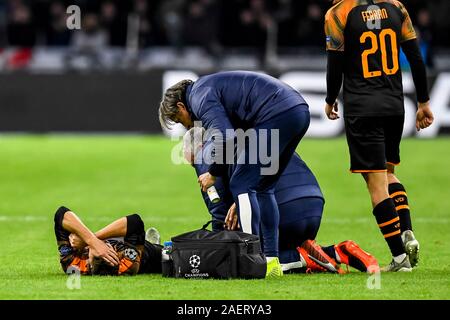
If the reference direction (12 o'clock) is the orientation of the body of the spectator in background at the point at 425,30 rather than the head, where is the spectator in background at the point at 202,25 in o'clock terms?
the spectator in background at the point at 202,25 is roughly at 3 o'clock from the spectator in background at the point at 425,30.

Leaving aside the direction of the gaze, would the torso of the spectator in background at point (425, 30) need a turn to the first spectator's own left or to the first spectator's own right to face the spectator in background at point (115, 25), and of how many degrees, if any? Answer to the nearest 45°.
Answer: approximately 90° to the first spectator's own right

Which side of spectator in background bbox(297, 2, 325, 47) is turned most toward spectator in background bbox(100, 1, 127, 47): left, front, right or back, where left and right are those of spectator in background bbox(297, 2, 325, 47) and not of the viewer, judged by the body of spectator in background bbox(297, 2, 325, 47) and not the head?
right

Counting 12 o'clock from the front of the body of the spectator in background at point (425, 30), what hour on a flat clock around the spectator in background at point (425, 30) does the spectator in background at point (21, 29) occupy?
the spectator in background at point (21, 29) is roughly at 3 o'clock from the spectator in background at point (425, 30).

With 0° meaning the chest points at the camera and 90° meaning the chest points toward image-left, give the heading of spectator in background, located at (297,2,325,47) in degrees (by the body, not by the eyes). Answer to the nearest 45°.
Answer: approximately 0°

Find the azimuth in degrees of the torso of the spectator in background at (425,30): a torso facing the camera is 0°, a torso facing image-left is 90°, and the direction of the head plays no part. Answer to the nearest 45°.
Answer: approximately 0°

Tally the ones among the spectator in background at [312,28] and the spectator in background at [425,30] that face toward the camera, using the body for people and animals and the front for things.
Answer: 2

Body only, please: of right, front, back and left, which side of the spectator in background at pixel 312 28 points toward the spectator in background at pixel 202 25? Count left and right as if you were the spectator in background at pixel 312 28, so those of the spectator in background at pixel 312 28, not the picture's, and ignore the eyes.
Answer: right

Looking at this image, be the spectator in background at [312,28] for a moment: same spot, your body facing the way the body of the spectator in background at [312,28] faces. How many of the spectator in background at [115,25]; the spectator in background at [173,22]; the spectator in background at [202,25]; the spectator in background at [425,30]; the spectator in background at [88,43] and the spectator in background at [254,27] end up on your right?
5
